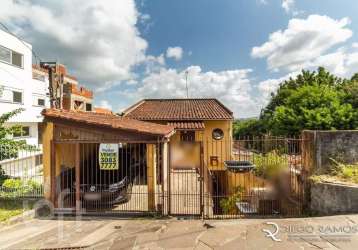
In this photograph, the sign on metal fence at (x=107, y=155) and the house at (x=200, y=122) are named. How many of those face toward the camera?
2

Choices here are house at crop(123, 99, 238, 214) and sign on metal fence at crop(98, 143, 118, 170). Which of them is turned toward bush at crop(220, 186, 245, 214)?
the house

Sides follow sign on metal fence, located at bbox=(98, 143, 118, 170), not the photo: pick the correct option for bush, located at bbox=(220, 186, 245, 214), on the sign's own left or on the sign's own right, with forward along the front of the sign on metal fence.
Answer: on the sign's own left

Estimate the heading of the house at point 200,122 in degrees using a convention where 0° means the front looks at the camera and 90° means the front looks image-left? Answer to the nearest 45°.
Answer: approximately 0°
